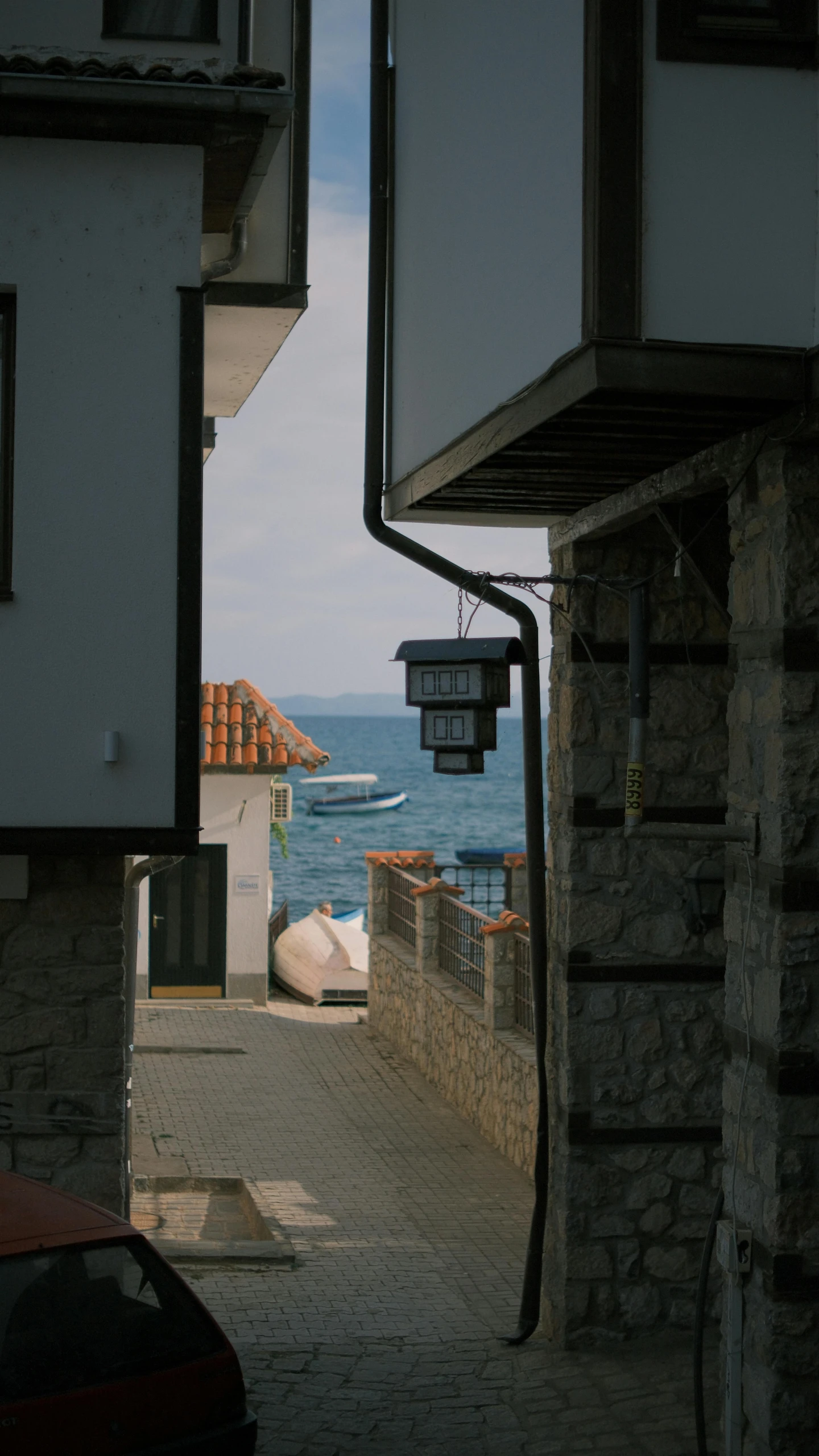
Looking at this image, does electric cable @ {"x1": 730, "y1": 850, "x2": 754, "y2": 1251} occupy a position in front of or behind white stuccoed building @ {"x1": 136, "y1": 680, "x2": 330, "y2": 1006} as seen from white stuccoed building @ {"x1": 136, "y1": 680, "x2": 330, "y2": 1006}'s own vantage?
in front

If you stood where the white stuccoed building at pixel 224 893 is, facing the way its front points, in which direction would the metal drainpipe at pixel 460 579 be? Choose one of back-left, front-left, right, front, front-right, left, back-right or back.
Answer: front

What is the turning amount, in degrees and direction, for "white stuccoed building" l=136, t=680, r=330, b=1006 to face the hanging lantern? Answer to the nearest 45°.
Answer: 0° — it already faces it

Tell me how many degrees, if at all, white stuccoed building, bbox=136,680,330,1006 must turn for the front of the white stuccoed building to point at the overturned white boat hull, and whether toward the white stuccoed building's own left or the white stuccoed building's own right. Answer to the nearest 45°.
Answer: approximately 135° to the white stuccoed building's own left

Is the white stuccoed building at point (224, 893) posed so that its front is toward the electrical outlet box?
yes

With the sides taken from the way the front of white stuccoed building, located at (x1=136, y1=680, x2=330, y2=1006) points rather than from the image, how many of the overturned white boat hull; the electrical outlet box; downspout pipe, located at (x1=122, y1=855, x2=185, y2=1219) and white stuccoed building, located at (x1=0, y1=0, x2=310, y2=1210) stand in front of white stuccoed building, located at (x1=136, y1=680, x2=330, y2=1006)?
3

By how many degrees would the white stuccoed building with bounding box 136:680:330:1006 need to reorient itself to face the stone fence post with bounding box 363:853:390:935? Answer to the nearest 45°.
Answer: approximately 45° to its left

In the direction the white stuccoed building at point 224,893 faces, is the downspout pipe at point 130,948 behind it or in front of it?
in front

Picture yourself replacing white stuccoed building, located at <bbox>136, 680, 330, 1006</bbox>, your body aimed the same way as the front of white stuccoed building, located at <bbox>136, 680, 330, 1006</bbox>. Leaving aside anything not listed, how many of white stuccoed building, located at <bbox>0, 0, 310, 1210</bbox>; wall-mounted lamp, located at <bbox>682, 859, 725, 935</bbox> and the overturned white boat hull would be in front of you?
2

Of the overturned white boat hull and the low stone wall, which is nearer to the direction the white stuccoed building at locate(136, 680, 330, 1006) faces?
the low stone wall

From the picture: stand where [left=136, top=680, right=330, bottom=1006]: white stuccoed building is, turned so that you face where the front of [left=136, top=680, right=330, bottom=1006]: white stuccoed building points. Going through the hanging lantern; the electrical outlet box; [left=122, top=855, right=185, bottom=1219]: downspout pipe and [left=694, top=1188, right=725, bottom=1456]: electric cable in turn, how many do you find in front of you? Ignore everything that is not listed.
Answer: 4

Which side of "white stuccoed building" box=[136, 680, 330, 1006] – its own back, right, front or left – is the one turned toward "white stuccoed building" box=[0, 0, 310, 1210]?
front

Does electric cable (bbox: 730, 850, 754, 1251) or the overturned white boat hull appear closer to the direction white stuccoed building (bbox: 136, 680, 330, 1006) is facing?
the electric cable

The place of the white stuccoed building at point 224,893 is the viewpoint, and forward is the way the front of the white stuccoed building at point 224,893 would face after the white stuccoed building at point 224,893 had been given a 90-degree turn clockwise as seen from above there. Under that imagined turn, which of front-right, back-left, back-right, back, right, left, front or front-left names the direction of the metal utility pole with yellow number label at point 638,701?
left

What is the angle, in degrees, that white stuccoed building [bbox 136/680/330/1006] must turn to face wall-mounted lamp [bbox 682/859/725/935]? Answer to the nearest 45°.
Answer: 0° — it already faces it

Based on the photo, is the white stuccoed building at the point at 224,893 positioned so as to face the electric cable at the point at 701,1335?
yes

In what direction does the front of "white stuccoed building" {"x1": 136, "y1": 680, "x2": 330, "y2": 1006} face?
toward the camera
